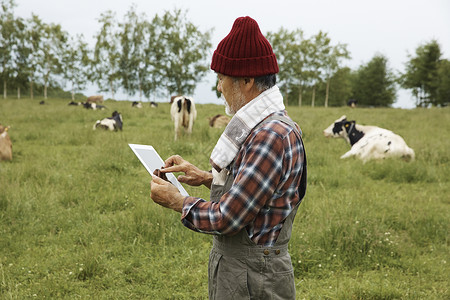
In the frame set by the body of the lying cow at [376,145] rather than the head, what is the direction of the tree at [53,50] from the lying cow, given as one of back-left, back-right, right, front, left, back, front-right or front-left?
front-right

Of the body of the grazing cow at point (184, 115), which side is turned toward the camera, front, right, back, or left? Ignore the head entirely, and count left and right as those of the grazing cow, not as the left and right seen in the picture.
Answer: back

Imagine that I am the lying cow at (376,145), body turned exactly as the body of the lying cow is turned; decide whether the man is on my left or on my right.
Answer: on my left

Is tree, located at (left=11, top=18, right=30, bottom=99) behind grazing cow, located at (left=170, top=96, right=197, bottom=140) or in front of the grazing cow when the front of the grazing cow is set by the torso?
in front

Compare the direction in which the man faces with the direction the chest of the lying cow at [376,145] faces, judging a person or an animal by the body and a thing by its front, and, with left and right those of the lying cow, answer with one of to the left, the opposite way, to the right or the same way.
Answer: the same way

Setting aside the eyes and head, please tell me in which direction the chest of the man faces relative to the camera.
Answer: to the viewer's left

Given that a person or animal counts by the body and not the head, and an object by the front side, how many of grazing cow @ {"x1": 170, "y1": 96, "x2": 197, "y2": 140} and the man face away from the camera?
1

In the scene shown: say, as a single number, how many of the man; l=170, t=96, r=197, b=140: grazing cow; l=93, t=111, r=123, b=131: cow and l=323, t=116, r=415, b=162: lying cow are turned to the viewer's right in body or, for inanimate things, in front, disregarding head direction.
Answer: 1

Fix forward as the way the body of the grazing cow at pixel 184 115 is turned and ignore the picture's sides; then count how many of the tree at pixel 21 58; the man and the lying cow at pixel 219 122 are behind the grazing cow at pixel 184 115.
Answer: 1

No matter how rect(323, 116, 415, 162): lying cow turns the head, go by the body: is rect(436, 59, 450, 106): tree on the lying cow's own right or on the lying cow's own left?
on the lying cow's own right

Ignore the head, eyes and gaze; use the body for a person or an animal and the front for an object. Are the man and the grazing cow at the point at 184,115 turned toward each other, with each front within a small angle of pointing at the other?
no

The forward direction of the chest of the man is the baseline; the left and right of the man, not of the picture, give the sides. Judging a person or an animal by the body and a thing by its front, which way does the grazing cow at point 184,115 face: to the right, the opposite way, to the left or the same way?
to the right

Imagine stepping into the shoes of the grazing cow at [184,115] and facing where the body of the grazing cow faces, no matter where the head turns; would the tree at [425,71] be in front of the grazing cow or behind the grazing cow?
in front

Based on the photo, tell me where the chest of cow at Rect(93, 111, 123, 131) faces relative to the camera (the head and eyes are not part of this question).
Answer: to the viewer's right

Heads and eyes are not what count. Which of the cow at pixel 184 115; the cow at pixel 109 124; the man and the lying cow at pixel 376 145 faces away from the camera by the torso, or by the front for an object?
the cow at pixel 184 115

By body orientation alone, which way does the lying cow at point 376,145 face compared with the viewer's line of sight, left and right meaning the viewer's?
facing to the left of the viewer
